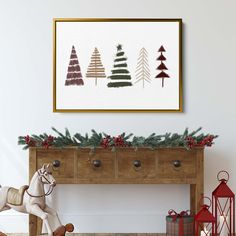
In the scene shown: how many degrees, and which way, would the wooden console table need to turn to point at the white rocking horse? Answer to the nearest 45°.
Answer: approximately 90° to its right

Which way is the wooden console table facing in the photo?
toward the camera

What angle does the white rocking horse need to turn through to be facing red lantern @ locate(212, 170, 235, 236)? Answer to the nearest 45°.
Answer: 0° — it already faces it

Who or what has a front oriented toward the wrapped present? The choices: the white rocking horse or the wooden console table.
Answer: the white rocking horse

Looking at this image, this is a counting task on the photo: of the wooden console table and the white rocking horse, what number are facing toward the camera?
1

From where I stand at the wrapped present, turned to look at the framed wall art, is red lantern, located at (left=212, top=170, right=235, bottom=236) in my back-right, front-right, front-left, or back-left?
back-right

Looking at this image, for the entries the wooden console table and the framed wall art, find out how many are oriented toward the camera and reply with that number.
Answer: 2

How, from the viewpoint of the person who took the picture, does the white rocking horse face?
facing to the right of the viewer

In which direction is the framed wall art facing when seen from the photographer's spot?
facing the viewer

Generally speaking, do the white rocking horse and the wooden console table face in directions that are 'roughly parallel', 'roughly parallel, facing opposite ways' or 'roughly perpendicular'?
roughly perpendicular

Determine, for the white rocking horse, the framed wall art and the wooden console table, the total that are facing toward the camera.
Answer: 2

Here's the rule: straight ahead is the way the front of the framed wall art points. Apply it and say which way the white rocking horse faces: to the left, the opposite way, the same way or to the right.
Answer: to the left

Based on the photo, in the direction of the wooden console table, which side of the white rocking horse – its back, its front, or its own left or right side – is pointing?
front
